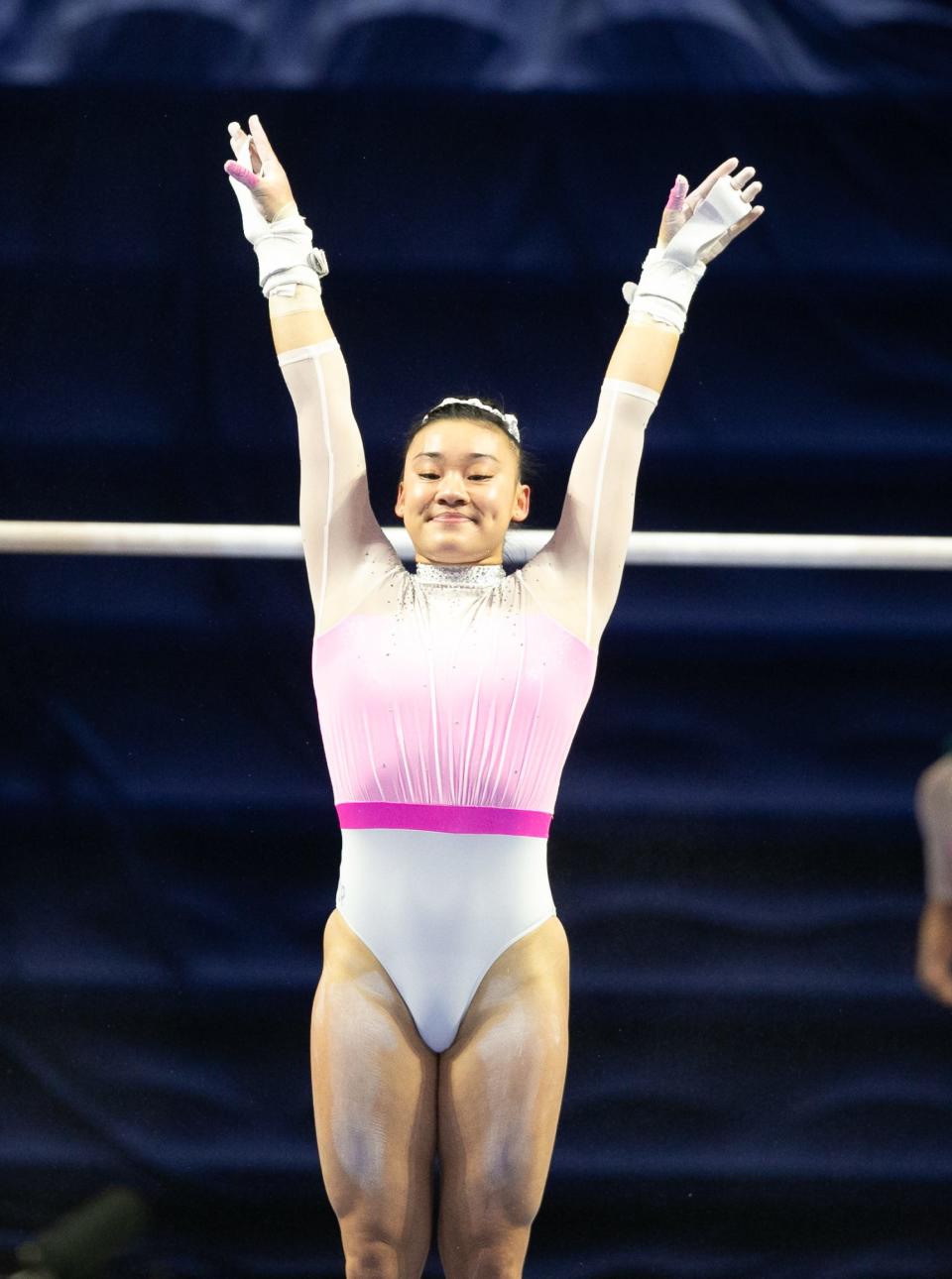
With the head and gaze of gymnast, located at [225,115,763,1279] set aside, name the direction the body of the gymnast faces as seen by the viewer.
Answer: toward the camera

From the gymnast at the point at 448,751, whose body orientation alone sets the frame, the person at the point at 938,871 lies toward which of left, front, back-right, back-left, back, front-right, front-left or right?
back-left
